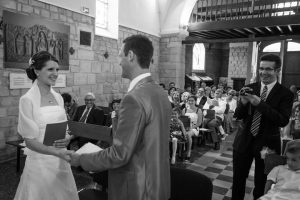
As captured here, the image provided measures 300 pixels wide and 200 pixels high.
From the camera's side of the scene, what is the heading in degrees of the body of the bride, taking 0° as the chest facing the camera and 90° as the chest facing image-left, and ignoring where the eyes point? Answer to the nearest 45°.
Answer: approximately 315°

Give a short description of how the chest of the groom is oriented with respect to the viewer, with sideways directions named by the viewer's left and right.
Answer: facing away from the viewer and to the left of the viewer

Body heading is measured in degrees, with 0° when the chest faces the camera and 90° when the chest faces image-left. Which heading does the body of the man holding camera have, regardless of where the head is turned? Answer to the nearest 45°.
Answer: approximately 45°

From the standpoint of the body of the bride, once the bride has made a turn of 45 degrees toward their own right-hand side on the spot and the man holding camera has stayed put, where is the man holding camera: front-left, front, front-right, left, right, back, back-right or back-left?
left

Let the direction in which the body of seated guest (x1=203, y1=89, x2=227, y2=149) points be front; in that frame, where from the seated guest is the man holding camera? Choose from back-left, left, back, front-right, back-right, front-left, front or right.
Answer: front-left

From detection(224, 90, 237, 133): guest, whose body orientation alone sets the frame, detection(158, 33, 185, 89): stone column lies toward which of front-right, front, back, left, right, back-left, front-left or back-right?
right

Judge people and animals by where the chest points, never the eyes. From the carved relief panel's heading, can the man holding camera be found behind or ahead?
ahead

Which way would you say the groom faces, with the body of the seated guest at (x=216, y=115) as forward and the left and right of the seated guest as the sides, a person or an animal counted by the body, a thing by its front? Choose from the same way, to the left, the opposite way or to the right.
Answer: to the right

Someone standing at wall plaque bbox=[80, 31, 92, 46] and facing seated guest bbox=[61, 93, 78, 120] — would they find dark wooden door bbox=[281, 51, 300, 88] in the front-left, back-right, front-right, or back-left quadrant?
back-left

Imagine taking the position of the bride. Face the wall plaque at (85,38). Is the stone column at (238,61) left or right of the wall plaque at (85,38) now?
right

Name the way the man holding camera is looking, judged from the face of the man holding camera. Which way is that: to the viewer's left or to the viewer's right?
to the viewer's left

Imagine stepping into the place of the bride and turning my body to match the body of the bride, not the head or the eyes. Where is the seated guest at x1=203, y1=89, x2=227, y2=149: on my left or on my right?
on my left
